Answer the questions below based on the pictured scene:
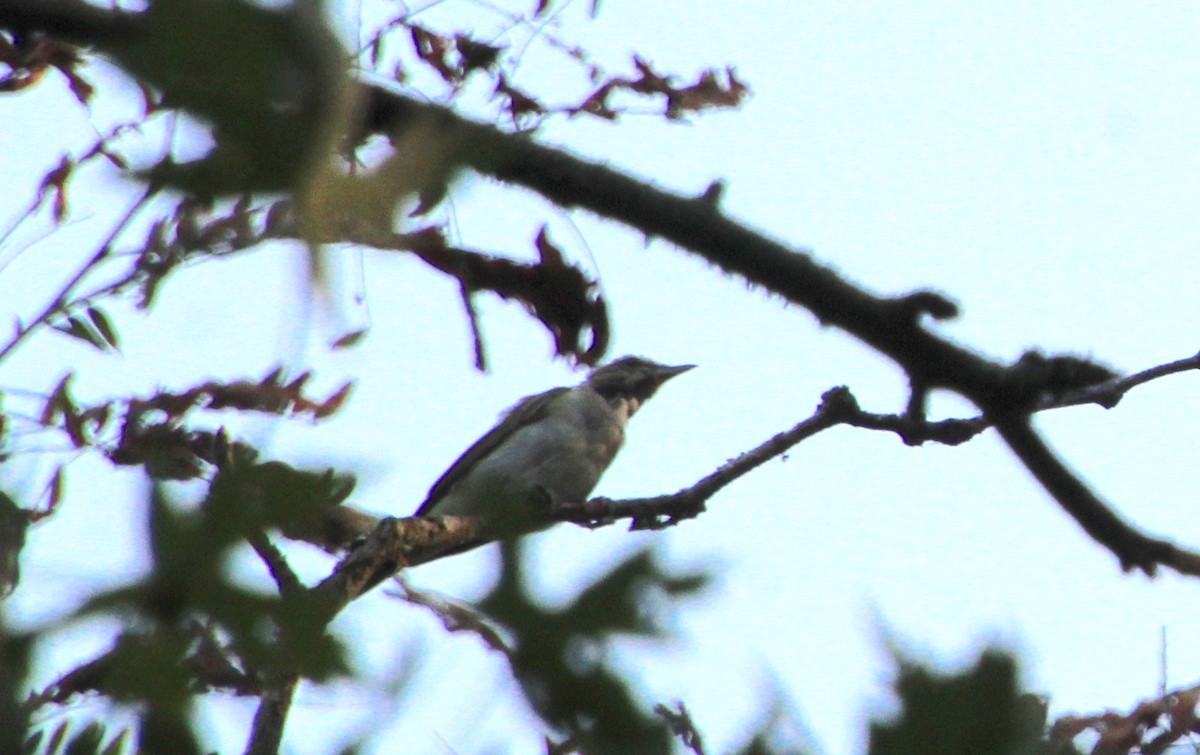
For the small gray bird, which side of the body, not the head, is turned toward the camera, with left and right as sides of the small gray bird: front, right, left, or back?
right

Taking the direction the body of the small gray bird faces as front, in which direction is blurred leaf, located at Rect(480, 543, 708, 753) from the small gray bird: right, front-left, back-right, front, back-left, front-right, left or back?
right

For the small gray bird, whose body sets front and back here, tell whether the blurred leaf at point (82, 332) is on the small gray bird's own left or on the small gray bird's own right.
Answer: on the small gray bird's own right

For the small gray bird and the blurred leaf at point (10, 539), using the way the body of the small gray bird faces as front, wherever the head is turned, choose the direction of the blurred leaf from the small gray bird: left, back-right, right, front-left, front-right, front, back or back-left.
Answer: right

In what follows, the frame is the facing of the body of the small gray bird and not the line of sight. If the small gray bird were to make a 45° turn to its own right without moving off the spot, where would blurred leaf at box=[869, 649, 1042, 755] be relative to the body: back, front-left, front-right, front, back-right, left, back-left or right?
front-right
